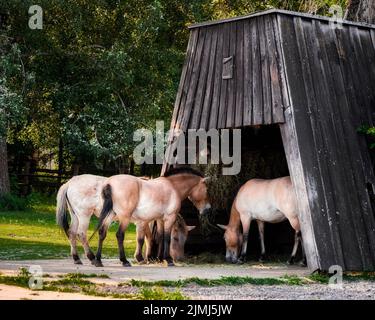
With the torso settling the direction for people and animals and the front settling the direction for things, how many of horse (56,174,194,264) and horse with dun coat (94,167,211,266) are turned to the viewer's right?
2

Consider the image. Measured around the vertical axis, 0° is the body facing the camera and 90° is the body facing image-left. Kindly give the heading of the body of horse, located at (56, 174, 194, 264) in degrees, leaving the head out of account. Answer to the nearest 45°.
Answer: approximately 270°

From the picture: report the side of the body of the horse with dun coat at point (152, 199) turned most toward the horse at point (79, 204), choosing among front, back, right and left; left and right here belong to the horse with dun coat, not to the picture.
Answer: back

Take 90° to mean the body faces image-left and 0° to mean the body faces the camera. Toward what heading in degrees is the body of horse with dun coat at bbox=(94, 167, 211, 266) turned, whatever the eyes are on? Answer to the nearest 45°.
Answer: approximately 270°
